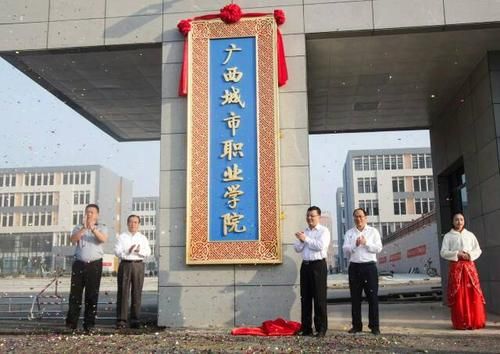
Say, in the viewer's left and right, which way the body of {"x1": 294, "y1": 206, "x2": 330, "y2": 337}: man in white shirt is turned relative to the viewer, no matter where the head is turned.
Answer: facing the viewer and to the left of the viewer

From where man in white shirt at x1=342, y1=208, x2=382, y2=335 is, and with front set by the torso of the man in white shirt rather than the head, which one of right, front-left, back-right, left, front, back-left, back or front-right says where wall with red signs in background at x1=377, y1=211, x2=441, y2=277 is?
back

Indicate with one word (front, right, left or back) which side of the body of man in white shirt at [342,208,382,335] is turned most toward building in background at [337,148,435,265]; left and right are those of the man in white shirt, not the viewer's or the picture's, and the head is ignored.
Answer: back

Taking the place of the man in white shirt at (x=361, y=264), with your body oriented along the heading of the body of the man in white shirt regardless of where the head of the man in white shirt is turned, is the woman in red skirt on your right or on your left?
on your left

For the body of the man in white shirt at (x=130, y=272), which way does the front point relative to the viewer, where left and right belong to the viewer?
facing the viewer

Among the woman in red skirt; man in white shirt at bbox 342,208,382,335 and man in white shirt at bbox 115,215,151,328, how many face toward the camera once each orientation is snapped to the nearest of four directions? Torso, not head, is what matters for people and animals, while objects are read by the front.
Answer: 3

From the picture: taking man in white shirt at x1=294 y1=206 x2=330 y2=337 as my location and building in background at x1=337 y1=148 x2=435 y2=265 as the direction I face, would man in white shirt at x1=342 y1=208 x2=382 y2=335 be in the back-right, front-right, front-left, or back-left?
front-right

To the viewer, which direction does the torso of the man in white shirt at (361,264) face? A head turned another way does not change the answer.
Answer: toward the camera

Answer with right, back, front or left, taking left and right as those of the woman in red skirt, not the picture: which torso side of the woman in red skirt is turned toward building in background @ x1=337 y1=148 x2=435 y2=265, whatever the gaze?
back

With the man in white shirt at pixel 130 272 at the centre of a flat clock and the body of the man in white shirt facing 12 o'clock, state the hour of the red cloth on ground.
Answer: The red cloth on ground is roughly at 10 o'clock from the man in white shirt.

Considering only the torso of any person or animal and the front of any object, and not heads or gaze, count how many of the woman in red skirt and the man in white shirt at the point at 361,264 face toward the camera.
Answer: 2

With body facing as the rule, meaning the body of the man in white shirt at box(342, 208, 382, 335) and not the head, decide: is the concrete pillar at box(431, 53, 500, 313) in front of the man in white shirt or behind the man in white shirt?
behind

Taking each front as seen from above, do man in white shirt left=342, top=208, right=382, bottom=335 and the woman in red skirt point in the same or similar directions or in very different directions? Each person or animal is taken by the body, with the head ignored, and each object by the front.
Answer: same or similar directions
